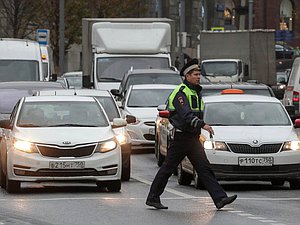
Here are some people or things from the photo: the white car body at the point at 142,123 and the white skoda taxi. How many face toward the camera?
2

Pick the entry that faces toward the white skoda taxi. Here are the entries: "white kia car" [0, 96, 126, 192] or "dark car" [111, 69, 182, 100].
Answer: the dark car

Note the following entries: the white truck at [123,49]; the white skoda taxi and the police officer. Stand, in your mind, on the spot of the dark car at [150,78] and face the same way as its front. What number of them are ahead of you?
2

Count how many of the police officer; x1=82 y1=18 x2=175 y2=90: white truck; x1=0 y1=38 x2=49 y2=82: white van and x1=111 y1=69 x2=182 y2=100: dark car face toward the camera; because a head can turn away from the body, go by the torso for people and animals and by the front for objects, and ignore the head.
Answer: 3

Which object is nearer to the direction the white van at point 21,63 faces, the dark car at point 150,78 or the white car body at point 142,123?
the white car body

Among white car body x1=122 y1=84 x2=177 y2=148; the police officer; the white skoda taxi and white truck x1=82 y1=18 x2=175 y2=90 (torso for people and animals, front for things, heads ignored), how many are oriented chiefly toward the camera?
3

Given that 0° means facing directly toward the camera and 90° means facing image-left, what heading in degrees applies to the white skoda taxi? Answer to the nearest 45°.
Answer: approximately 0°

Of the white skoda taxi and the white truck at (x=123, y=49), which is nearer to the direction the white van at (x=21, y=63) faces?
the white skoda taxi

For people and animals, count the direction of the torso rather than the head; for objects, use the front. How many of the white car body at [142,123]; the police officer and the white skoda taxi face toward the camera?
2
